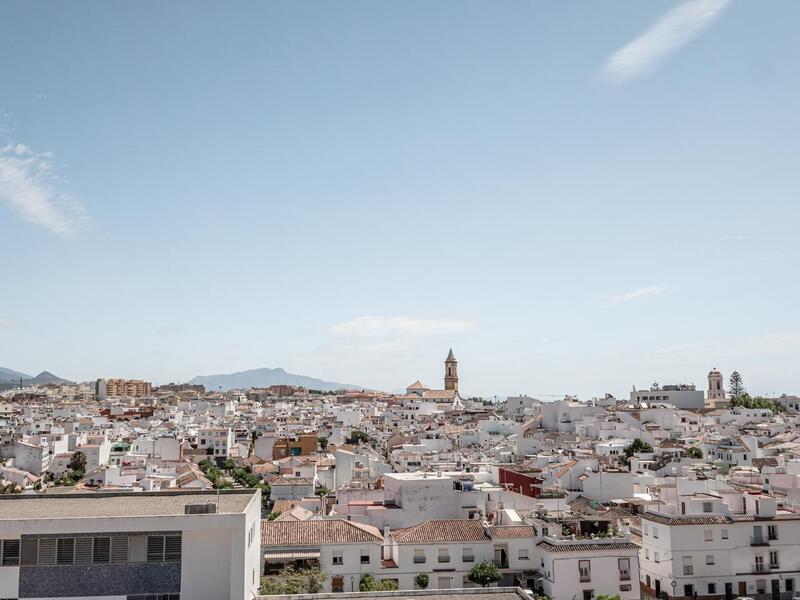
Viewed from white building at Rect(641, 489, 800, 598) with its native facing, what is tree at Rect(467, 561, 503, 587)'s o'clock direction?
The tree is roughly at 2 o'clock from the white building.

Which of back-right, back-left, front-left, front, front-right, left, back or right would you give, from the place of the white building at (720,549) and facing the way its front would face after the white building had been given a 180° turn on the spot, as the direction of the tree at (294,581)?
back-left

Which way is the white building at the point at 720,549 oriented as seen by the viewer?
toward the camera

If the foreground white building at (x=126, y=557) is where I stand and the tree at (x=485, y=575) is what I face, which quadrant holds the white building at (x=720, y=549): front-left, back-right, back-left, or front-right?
front-right

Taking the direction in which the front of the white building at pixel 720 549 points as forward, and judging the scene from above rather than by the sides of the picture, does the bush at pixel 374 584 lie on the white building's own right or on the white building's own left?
on the white building's own right

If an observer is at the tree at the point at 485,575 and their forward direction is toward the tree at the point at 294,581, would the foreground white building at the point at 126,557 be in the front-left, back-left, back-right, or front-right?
front-left

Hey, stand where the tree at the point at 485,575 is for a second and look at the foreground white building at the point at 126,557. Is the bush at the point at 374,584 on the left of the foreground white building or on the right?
right

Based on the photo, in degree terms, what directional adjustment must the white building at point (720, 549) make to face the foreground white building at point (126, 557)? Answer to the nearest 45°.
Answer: approximately 45° to its right
